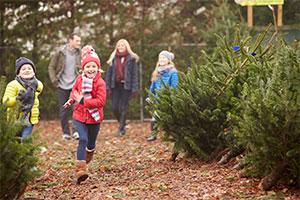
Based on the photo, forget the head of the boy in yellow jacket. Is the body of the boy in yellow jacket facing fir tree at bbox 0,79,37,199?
yes

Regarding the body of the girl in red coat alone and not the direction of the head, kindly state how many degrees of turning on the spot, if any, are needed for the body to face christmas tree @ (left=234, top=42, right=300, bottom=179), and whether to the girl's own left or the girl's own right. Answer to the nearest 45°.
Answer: approximately 45° to the girl's own left

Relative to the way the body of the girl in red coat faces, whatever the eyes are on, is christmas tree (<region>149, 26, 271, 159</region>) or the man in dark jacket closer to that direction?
the christmas tree

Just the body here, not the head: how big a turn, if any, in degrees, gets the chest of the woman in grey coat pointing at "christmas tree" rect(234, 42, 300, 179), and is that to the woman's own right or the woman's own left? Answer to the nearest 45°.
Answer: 0° — they already face it

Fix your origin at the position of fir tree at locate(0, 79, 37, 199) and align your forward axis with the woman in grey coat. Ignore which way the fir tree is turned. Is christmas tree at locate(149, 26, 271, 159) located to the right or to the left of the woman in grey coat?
right

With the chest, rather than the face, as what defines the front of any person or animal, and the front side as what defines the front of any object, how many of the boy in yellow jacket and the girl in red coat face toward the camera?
2

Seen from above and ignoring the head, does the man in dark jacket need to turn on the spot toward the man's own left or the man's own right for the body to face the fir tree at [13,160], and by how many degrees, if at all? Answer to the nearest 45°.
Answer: approximately 45° to the man's own right
